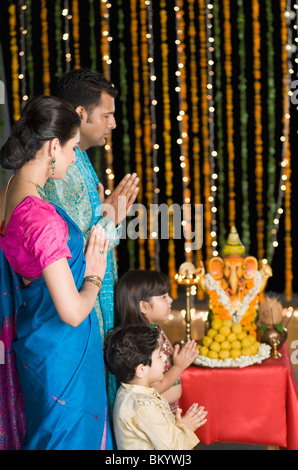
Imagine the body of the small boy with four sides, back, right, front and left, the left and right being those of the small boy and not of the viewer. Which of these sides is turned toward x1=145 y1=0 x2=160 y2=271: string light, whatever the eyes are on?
left

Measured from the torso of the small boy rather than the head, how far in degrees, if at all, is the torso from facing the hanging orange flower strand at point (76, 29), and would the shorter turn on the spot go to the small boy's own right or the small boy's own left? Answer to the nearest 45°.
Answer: approximately 90° to the small boy's own left

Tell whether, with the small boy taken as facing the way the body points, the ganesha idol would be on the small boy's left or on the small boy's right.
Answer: on the small boy's left

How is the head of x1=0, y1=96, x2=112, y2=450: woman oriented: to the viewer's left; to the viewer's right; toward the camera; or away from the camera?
to the viewer's right

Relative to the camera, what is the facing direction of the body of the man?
to the viewer's right

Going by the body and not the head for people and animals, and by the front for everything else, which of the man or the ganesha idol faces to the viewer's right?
the man

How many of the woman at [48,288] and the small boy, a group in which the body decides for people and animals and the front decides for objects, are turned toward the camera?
0

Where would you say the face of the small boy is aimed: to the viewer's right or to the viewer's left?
to the viewer's right

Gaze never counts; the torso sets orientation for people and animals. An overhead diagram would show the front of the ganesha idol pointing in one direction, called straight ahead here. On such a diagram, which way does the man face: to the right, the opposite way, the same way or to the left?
to the left

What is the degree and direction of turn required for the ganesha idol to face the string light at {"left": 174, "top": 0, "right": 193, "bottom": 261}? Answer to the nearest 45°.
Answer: approximately 180°

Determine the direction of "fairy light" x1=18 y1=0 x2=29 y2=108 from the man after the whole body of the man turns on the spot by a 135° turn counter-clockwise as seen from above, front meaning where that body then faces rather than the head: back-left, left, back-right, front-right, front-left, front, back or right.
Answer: front-right

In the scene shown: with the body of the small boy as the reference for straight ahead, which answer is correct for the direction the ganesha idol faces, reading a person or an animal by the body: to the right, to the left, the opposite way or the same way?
to the right

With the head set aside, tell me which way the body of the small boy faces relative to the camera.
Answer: to the viewer's right

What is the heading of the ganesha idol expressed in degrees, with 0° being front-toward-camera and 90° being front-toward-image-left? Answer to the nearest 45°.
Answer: approximately 0°

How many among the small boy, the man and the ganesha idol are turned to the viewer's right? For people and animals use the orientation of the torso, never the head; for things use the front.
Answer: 2

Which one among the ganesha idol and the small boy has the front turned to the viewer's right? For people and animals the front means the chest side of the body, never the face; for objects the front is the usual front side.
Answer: the small boy

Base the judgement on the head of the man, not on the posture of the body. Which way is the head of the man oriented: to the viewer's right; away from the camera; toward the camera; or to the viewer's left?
to the viewer's right

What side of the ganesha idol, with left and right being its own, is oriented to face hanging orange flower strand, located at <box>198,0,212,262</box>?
back
